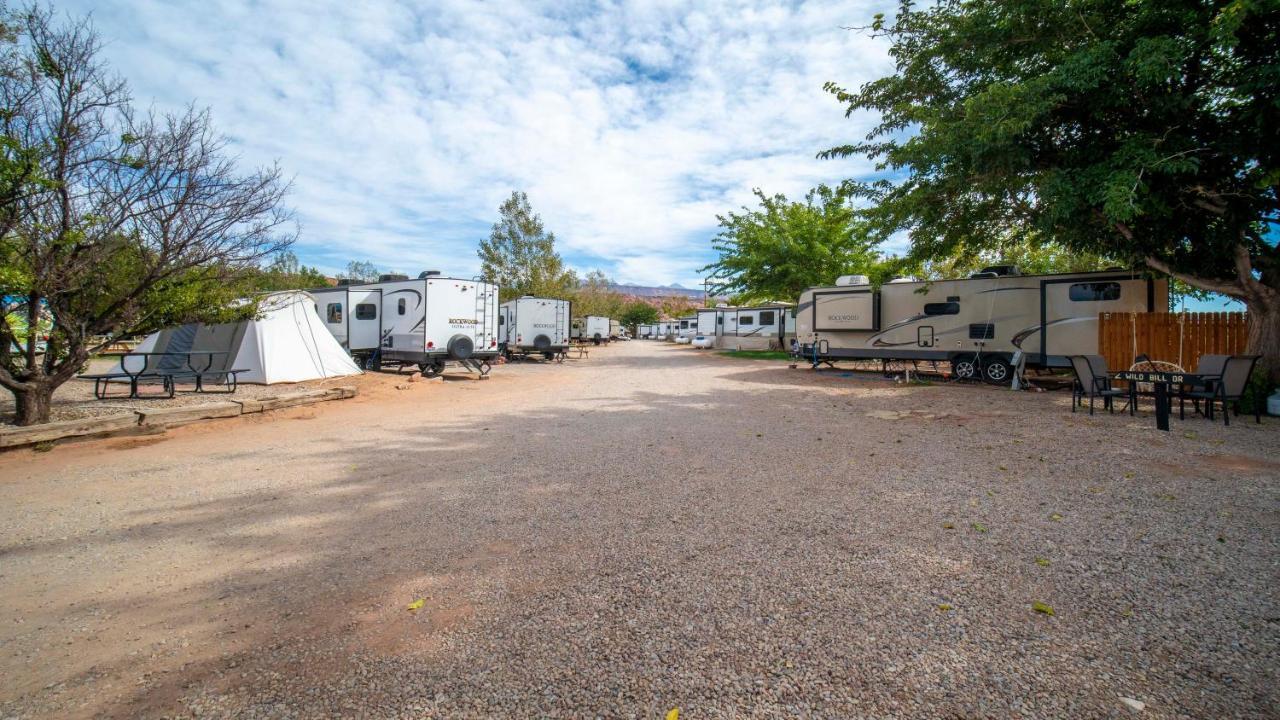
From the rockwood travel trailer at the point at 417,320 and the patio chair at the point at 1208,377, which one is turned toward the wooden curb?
the patio chair

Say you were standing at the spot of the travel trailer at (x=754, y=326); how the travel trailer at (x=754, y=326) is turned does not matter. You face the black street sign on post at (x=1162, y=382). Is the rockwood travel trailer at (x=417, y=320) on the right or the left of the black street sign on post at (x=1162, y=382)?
right

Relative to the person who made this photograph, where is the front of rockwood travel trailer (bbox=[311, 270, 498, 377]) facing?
facing away from the viewer and to the left of the viewer

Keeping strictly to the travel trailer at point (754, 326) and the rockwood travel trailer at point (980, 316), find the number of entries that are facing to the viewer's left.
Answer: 2

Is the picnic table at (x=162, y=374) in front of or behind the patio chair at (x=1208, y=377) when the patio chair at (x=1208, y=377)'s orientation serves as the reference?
in front

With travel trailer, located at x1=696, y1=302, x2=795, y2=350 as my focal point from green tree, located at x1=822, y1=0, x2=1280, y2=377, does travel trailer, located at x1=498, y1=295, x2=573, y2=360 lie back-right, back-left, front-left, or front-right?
front-left

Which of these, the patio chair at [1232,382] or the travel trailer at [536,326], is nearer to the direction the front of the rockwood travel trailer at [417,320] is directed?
the travel trailer

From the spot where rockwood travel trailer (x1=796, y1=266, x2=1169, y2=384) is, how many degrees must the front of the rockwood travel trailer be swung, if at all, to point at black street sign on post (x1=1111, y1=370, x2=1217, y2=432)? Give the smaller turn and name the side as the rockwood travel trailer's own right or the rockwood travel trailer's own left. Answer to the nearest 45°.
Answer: approximately 90° to the rockwood travel trailer's own left

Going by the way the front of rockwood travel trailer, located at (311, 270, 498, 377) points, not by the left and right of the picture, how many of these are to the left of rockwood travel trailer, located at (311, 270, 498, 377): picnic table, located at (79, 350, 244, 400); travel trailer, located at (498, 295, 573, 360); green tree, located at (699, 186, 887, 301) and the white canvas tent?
2

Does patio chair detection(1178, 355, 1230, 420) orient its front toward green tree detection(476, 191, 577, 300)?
no

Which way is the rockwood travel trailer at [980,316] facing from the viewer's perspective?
to the viewer's left

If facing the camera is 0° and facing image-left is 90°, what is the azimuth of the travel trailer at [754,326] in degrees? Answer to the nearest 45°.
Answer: approximately 90°

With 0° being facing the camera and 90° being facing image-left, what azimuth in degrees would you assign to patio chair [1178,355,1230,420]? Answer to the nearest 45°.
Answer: approximately 45°

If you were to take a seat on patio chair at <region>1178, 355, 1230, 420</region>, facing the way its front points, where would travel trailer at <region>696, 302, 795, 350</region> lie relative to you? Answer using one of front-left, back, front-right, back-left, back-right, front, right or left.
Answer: right

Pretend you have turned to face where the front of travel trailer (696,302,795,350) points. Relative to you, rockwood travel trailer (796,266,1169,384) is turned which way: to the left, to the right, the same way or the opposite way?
the same way
